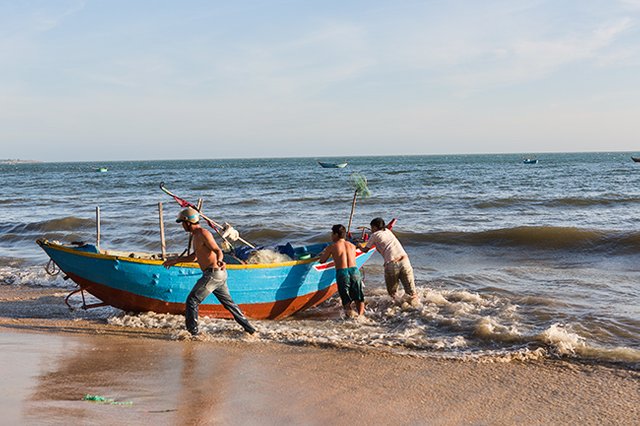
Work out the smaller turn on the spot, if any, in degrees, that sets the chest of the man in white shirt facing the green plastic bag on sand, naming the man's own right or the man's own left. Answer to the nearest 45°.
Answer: approximately 90° to the man's own left

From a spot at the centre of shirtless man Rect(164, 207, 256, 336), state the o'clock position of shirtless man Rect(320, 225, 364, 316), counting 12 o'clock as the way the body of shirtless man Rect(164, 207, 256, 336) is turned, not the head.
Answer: shirtless man Rect(320, 225, 364, 316) is roughly at 5 o'clock from shirtless man Rect(164, 207, 256, 336).

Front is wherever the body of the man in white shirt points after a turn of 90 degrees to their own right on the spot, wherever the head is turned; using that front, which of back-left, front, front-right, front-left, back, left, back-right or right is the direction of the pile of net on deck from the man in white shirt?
back-left

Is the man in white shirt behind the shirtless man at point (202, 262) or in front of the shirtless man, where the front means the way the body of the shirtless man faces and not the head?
behind

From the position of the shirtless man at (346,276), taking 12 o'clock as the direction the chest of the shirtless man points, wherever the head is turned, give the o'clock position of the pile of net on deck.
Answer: The pile of net on deck is roughly at 11 o'clock from the shirtless man.

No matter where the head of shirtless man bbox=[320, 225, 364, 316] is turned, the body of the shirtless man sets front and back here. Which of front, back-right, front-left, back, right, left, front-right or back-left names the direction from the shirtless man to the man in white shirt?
right

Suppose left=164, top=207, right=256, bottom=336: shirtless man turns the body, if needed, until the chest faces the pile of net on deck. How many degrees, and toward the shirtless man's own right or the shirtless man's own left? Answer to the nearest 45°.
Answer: approximately 135° to the shirtless man's own right

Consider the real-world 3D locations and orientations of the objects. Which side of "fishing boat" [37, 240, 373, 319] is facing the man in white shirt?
front

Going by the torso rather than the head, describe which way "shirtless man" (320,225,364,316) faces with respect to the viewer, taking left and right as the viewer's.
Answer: facing away from the viewer and to the left of the viewer

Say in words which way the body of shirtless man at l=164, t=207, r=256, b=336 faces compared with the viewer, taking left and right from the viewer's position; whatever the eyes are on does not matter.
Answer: facing to the left of the viewer

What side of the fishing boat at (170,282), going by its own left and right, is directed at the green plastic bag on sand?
left
